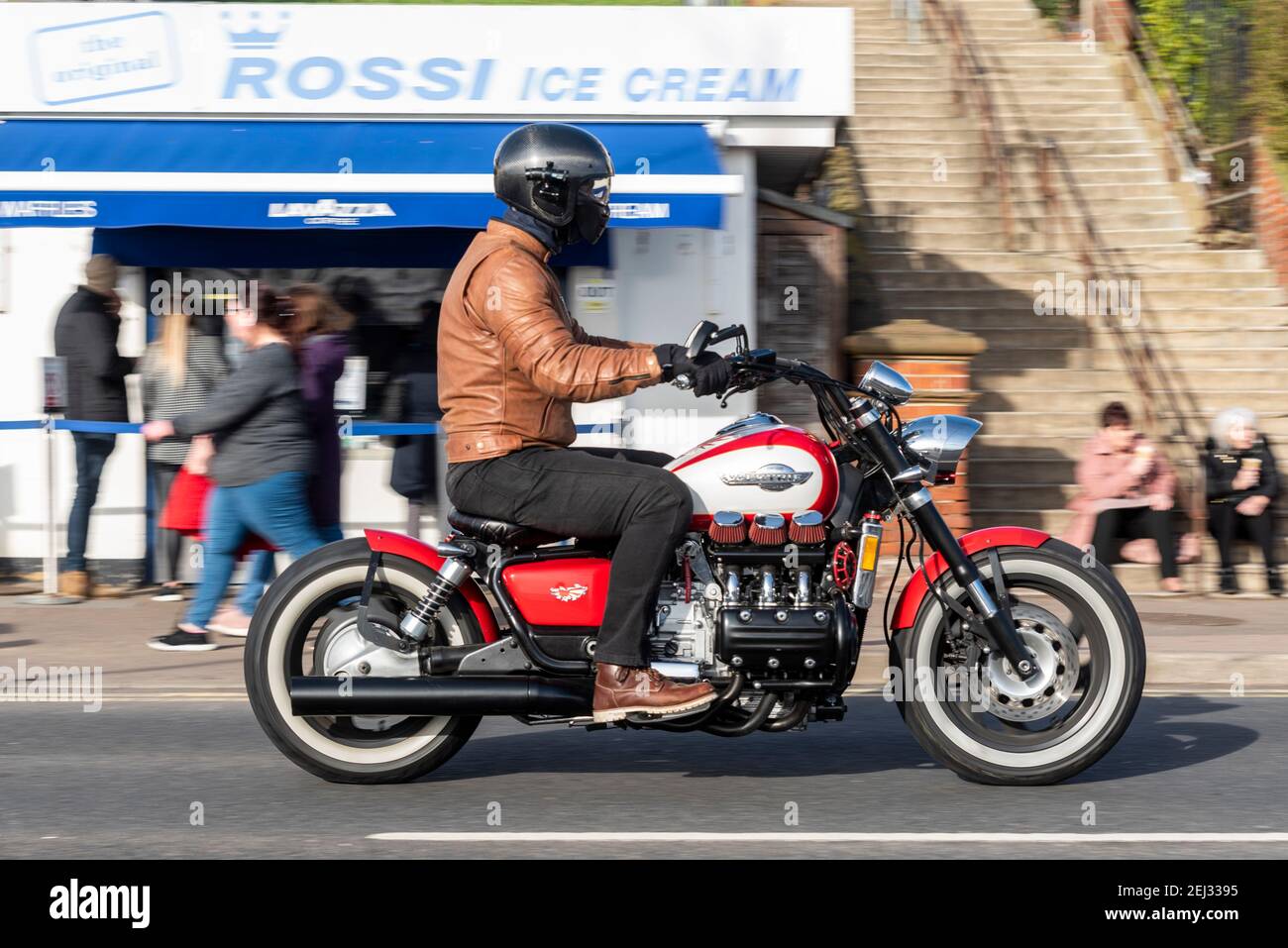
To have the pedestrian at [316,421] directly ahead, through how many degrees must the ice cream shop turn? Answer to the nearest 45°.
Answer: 0° — it already faces them

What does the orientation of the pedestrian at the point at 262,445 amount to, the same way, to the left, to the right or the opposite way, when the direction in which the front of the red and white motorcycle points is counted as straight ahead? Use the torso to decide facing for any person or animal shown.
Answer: the opposite way

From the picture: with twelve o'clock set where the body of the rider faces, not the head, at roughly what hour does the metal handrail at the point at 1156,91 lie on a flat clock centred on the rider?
The metal handrail is roughly at 10 o'clock from the rider.

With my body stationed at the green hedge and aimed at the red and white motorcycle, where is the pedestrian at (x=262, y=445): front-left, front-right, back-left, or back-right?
front-right

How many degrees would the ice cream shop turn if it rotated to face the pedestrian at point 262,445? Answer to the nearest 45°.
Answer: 0° — it already faces them

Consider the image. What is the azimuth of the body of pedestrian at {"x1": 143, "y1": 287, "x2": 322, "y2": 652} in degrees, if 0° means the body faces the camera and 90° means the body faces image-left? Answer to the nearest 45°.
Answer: approximately 90°

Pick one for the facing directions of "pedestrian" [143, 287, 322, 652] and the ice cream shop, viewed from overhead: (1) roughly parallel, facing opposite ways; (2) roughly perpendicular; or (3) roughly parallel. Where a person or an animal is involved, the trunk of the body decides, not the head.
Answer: roughly perpendicular

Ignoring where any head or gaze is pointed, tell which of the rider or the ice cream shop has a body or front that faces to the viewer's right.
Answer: the rider

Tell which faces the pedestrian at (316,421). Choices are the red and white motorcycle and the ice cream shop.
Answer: the ice cream shop

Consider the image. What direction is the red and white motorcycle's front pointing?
to the viewer's right

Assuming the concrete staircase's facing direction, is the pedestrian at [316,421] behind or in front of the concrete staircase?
in front

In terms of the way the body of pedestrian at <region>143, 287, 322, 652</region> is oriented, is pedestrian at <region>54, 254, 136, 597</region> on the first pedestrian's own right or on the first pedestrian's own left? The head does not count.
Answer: on the first pedestrian's own right

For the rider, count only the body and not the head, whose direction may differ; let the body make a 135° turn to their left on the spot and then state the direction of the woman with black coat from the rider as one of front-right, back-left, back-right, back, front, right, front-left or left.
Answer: right

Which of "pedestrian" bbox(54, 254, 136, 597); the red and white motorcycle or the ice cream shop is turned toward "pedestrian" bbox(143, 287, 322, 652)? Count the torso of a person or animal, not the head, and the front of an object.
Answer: the ice cream shop

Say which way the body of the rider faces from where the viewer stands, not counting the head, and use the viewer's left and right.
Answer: facing to the right of the viewer

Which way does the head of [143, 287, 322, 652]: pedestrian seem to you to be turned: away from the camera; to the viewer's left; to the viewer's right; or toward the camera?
to the viewer's left

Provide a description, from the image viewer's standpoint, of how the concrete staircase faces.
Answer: facing the viewer

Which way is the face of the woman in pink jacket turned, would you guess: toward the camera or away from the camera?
toward the camera
